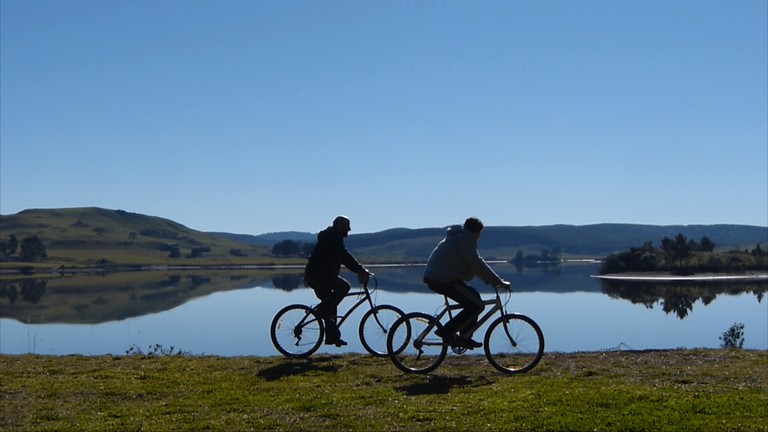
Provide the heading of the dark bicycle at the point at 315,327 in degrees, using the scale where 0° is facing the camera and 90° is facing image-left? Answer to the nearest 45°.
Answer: approximately 270°

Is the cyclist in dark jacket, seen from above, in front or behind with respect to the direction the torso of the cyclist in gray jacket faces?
behind

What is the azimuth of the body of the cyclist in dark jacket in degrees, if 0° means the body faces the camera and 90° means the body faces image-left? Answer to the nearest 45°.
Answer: approximately 270°

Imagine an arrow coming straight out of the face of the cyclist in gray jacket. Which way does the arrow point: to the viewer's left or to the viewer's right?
to the viewer's right

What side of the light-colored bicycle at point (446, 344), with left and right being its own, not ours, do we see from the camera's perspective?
right

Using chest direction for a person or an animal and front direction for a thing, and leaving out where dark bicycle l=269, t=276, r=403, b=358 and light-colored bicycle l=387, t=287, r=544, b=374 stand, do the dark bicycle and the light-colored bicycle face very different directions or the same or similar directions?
same or similar directions

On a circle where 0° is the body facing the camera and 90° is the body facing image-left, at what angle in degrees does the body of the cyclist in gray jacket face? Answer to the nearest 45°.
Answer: approximately 270°

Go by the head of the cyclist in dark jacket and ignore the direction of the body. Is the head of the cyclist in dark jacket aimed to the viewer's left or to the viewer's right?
to the viewer's right

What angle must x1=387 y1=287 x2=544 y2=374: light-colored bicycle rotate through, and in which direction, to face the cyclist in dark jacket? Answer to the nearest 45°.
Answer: approximately 135° to its left

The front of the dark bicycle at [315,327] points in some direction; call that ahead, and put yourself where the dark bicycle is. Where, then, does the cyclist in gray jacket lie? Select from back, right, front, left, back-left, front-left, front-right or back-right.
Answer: front-right
